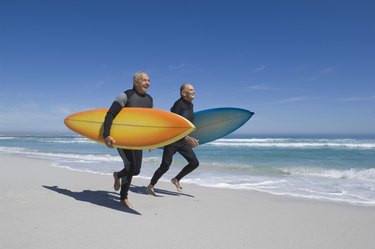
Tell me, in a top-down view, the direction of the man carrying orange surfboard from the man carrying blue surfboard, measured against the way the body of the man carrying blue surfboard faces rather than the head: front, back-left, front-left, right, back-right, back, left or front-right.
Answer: back-right

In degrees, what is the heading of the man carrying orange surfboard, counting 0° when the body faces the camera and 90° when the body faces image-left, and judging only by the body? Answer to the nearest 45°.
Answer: approximately 315°

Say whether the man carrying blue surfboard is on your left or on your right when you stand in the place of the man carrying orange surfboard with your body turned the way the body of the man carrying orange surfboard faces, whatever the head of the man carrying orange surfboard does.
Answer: on your left

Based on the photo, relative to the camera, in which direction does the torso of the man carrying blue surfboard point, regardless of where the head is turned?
to the viewer's right

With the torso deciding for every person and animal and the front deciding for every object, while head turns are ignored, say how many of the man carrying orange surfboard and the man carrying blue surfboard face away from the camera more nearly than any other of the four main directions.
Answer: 0
